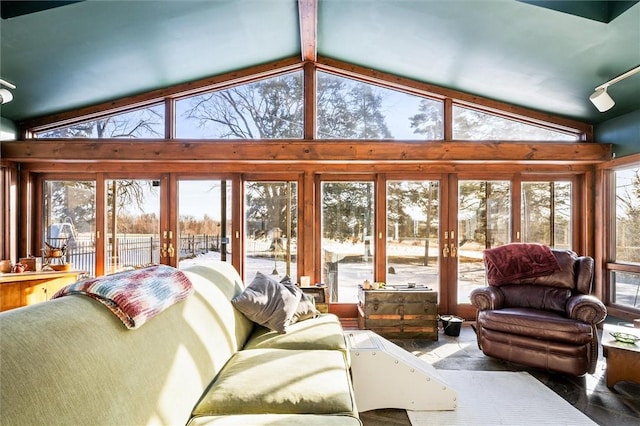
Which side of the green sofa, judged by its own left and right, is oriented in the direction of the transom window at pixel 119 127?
left

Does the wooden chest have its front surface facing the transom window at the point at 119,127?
no

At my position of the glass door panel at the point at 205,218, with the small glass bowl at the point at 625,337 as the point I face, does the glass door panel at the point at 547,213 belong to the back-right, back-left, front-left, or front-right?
front-left

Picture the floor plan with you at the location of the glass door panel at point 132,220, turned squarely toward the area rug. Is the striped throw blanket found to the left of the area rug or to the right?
right

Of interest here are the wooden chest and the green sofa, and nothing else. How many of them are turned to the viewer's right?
1

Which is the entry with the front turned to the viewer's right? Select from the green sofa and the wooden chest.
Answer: the green sofa

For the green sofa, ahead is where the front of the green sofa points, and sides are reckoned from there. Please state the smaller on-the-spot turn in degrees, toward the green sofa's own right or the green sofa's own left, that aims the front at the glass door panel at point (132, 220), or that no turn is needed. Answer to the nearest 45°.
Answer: approximately 90° to the green sofa's own left

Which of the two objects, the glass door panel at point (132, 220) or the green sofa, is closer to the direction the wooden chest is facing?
the green sofa

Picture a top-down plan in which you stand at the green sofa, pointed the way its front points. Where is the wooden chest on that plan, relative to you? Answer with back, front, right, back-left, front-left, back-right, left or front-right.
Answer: front-left

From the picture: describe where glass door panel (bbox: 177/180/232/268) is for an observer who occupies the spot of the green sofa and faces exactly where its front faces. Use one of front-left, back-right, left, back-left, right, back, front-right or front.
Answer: left

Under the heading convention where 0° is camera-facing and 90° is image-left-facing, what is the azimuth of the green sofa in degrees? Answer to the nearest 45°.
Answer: approximately 270°

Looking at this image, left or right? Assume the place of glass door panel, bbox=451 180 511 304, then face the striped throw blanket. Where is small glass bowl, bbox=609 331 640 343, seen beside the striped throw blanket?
left

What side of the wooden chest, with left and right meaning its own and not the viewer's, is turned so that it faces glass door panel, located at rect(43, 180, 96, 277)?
right

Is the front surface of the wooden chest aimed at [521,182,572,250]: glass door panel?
no

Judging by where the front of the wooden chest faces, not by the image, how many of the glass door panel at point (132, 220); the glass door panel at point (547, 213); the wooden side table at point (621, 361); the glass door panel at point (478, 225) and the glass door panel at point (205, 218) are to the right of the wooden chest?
2

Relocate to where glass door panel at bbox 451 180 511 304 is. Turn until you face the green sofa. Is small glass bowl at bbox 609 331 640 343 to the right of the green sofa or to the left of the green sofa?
left

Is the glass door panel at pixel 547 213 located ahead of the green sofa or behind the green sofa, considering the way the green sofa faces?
ahead

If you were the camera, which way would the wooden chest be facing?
facing the viewer
